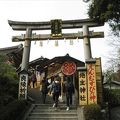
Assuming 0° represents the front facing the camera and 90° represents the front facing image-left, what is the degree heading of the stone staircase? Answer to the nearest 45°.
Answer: approximately 0°

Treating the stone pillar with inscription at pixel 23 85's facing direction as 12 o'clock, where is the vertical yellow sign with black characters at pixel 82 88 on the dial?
The vertical yellow sign with black characters is roughly at 10 o'clock from the stone pillar with inscription.

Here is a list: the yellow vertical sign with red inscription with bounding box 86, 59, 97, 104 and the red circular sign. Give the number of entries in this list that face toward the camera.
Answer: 2
